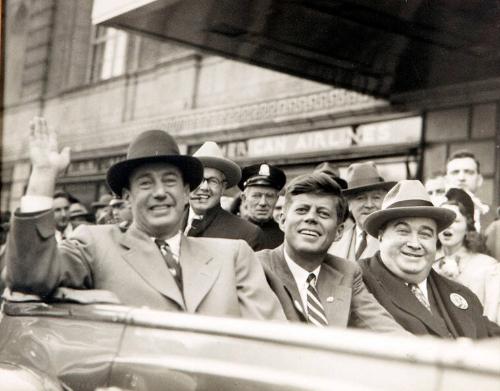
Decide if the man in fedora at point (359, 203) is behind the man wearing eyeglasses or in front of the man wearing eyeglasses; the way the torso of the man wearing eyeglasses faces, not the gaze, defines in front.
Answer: behind

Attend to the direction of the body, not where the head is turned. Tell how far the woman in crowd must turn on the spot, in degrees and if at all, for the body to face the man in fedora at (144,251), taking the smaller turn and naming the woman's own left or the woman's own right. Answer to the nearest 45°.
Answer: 0° — they already face them

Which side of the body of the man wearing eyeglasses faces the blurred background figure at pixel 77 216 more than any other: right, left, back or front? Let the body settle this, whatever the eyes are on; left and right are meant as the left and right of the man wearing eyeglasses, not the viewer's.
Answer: right

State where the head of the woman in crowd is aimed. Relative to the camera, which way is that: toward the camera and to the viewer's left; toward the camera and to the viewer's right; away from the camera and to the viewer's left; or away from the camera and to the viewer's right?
toward the camera and to the viewer's left
